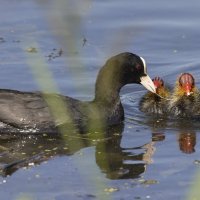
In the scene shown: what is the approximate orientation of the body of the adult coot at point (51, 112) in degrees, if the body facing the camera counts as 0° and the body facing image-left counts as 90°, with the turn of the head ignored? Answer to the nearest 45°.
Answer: approximately 270°

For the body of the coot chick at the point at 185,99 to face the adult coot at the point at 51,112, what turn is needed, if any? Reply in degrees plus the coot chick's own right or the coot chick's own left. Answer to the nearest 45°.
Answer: approximately 45° to the coot chick's own right

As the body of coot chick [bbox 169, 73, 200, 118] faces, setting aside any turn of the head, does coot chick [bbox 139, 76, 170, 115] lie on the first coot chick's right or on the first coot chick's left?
on the first coot chick's right
